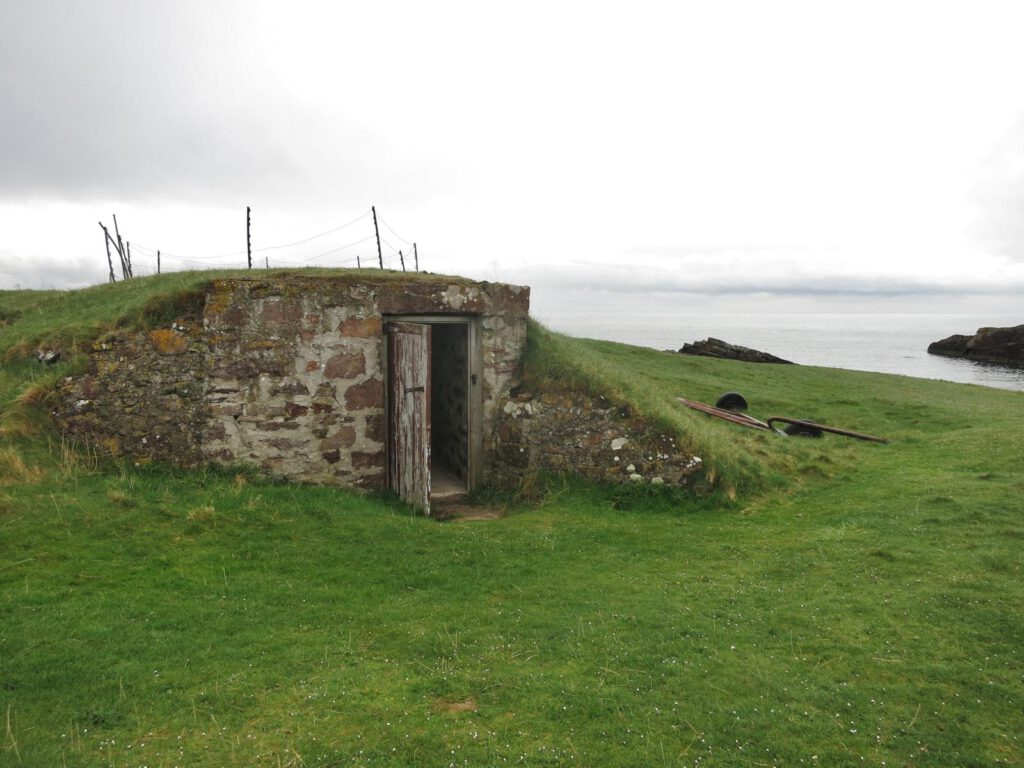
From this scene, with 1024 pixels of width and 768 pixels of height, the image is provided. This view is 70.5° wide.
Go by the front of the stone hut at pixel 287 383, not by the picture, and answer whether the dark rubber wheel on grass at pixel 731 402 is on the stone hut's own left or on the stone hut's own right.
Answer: on the stone hut's own left

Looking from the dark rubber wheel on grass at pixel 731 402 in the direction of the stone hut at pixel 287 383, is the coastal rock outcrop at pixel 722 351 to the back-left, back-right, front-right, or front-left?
back-right

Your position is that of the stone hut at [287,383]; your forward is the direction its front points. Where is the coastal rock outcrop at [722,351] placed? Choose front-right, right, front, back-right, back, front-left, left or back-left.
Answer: back-left

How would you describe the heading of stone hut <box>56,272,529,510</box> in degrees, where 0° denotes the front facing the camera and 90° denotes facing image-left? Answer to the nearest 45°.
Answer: approximately 0°

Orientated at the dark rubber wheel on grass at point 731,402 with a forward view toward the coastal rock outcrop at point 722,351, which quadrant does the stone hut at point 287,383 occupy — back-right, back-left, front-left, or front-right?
back-left
